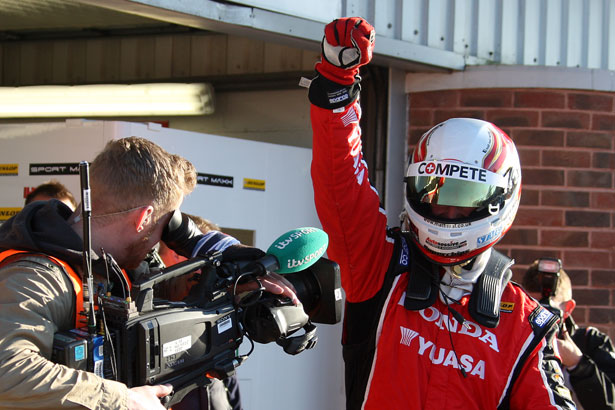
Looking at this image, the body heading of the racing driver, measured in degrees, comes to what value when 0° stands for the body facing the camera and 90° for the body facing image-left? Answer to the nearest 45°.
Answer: approximately 0°

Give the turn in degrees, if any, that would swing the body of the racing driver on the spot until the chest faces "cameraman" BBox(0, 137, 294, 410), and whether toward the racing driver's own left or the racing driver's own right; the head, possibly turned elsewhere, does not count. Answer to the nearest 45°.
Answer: approximately 45° to the racing driver's own right

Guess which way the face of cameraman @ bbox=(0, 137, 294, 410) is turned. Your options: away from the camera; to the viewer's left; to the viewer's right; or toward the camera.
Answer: to the viewer's right

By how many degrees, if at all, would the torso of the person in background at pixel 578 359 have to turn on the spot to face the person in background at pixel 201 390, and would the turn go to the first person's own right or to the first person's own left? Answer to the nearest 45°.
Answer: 0° — they already face them

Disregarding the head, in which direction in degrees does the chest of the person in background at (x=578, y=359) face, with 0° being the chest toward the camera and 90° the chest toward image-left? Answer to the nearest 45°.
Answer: approximately 45°

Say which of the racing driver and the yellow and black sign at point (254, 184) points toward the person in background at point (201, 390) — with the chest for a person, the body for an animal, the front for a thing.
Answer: the yellow and black sign

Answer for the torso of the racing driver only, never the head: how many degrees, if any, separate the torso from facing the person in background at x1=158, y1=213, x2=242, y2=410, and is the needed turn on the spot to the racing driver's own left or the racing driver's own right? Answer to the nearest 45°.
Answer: approximately 90° to the racing driver's own right

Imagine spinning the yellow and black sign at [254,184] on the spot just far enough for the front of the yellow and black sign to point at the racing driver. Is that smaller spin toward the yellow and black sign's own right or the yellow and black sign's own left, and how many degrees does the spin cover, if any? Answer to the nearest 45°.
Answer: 0° — it already faces them

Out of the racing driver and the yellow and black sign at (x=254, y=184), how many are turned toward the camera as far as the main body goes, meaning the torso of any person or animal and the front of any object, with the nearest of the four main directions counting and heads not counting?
2
